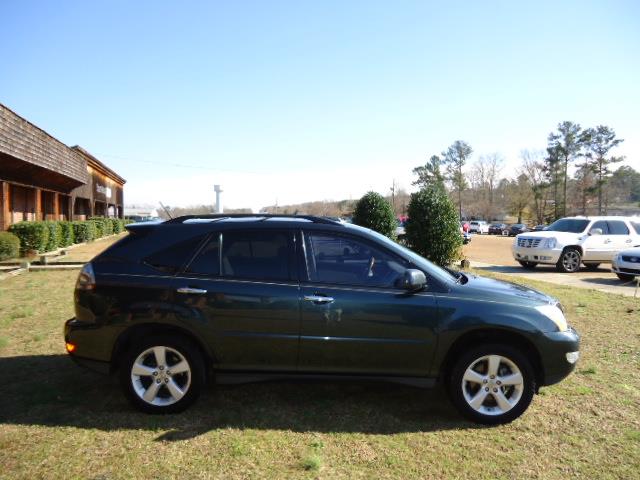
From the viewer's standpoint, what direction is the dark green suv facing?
to the viewer's right

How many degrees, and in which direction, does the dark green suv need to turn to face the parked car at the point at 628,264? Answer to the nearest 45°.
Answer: approximately 45° to its left

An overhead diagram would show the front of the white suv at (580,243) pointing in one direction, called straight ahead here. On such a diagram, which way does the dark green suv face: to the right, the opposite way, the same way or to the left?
the opposite way

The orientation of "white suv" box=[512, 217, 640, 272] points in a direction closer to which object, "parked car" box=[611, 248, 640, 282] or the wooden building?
the wooden building

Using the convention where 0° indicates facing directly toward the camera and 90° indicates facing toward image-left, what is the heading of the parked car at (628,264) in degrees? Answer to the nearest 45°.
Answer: approximately 45°

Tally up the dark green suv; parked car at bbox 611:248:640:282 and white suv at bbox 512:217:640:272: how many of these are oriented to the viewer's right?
1

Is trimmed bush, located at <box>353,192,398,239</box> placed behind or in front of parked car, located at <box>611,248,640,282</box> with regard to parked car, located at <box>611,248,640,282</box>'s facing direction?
in front

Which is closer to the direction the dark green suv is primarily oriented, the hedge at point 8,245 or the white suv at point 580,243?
the white suv

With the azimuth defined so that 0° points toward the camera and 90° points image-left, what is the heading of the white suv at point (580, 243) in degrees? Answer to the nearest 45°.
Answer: approximately 45°

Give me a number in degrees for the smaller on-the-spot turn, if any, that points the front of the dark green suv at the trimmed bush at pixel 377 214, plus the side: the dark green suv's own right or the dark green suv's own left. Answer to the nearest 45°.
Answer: approximately 90° to the dark green suv's own left

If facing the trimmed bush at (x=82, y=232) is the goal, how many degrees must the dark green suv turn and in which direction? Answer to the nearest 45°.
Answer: approximately 135° to its left
